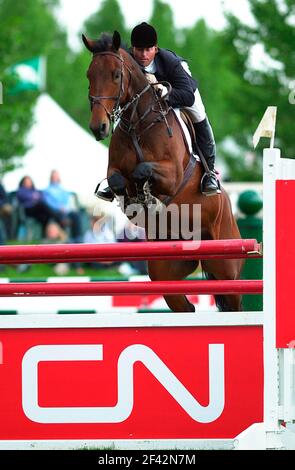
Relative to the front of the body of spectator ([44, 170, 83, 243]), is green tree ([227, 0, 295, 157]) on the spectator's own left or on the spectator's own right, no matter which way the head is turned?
on the spectator's own left

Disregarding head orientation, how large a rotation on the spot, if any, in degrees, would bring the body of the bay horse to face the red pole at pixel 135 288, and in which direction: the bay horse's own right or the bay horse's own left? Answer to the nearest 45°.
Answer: approximately 45° to the bay horse's own left

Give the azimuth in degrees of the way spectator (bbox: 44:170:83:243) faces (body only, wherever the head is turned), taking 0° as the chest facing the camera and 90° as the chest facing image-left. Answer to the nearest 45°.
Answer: approximately 315°

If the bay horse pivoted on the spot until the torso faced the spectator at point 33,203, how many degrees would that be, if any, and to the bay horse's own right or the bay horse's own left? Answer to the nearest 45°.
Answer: approximately 135° to the bay horse's own right

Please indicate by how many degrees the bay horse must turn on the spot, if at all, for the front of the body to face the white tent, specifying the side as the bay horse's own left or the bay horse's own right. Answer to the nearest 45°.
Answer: approximately 135° to the bay horse's own right

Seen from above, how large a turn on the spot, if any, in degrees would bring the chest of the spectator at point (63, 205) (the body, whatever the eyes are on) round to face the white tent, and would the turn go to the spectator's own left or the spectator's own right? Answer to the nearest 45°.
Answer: approximately 135° to the spectator's own left

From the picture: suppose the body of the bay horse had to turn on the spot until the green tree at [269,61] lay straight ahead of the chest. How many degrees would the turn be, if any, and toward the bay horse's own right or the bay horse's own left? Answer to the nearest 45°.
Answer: approximately 135° to the bay horse's own right

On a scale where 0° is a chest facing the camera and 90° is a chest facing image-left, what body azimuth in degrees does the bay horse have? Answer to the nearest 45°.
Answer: approximately 45°
